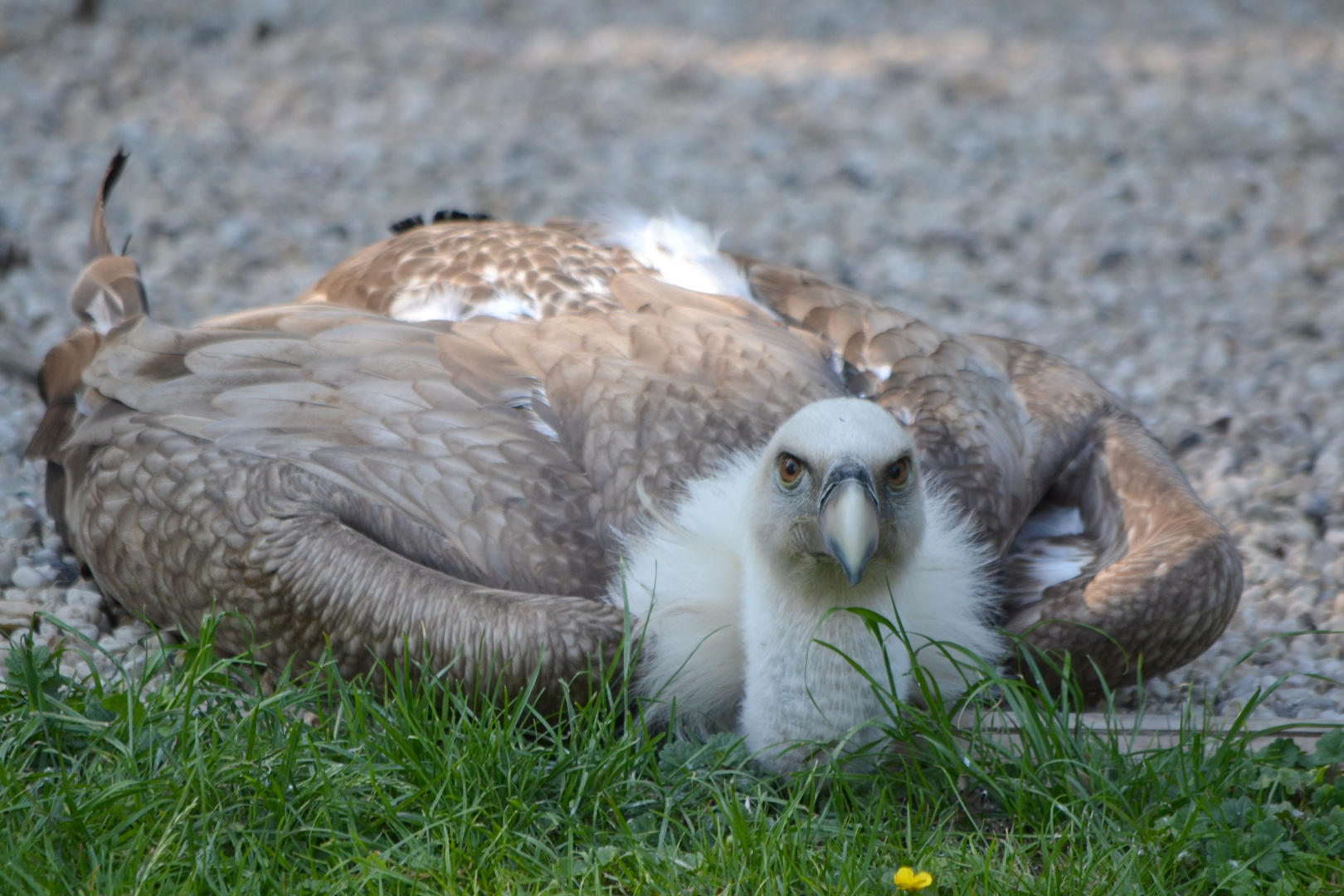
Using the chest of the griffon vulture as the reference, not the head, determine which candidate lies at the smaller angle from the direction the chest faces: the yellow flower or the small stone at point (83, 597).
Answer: the yellow flower

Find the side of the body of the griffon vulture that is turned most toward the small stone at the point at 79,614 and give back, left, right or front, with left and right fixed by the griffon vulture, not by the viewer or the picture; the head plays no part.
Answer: right

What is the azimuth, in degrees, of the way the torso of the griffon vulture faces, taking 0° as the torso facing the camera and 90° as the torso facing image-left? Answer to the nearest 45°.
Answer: approximately 0°

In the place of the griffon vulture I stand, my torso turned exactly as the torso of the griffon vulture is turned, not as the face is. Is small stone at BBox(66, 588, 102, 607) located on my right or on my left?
on my right

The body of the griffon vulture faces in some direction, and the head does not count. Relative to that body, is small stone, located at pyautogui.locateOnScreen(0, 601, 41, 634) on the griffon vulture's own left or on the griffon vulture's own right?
on the griffon vulture's own right

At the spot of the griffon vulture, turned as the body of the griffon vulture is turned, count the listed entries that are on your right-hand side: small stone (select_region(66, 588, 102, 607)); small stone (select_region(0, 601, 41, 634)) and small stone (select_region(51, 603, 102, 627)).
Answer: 3
